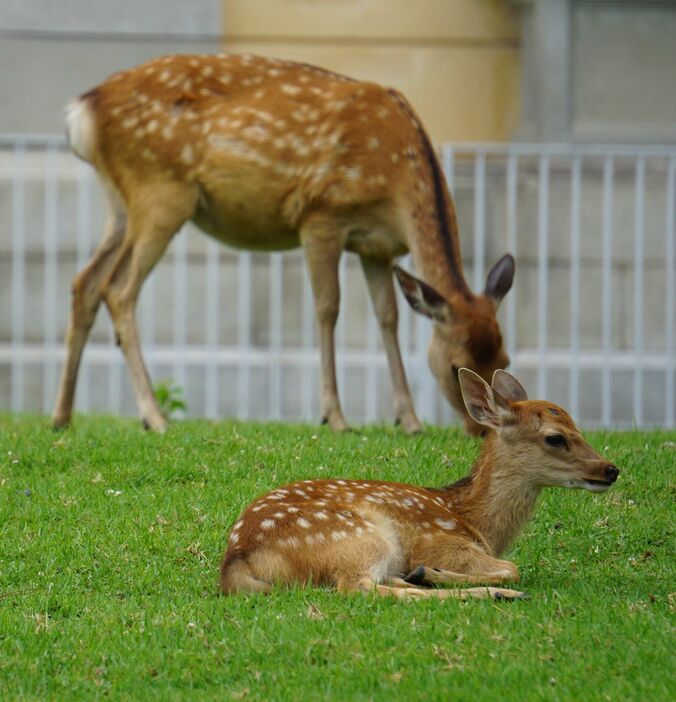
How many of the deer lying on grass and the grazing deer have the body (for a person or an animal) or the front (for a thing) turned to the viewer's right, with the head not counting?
2

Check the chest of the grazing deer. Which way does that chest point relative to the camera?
to the viewer's right

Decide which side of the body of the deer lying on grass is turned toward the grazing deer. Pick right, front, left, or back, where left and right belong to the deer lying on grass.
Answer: left

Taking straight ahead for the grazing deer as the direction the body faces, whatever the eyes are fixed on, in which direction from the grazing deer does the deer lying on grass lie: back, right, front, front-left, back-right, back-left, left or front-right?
right

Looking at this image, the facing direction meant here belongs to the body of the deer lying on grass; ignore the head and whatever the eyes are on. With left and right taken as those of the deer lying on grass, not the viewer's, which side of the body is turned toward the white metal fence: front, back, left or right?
left

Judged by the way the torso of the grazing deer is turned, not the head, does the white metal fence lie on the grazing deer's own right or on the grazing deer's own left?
on the grazing deer's own left

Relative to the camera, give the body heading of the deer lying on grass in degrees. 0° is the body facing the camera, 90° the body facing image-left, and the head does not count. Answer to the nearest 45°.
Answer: approximately 270°
